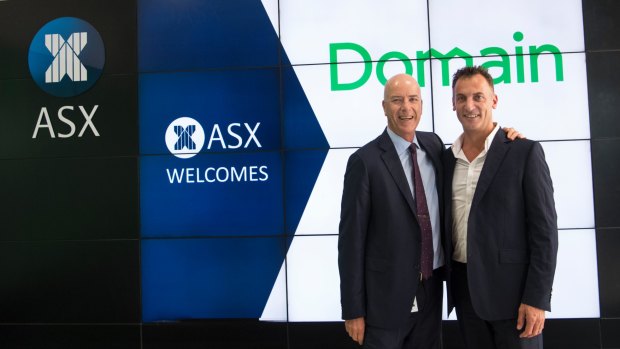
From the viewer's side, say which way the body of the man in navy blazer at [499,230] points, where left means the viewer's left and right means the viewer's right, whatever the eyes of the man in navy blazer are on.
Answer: facing the viewer and to the left of the viewer

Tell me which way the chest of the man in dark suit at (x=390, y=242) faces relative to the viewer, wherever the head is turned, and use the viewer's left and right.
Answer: facing the viewer and to the right of the viewer

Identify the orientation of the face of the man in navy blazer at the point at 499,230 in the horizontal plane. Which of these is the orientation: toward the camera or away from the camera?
toward the camera

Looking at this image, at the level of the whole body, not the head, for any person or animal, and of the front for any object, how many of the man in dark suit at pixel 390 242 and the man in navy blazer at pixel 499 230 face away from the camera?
0
